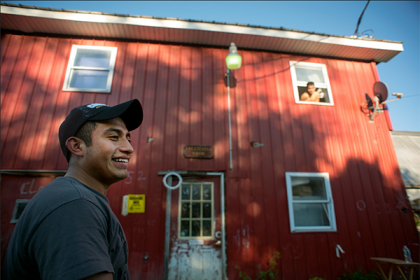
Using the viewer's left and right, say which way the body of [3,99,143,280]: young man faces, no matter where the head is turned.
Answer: facing to the right of the viewer

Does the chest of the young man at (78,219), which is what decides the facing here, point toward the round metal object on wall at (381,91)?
yes

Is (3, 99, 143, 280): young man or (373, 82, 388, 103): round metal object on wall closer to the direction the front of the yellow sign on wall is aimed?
the young man

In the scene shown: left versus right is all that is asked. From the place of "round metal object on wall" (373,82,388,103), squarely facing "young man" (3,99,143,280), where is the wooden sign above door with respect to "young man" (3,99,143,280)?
right

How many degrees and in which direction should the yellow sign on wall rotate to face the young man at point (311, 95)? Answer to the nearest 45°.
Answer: approximately 90° to its left

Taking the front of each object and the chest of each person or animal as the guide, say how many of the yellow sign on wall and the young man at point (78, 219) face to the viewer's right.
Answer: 1
